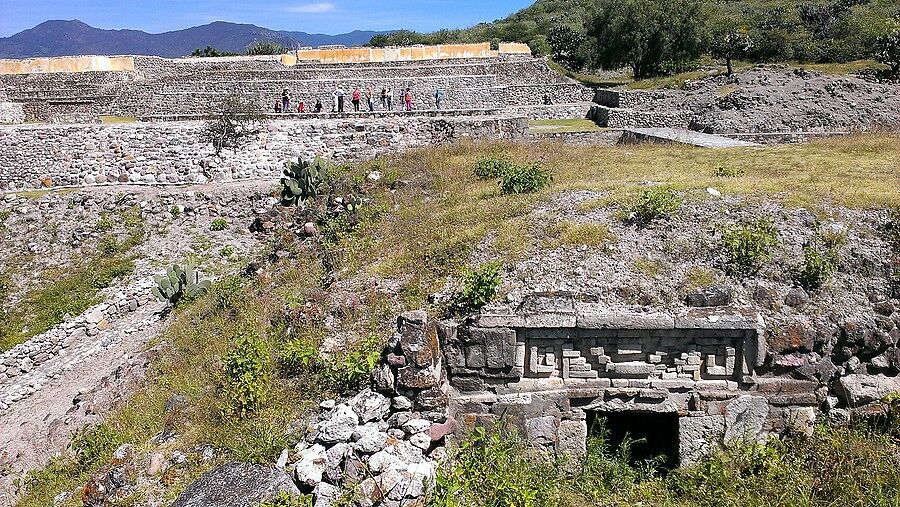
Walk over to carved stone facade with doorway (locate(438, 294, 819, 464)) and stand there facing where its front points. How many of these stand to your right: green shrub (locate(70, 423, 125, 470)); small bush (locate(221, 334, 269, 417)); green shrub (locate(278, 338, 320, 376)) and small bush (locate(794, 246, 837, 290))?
3

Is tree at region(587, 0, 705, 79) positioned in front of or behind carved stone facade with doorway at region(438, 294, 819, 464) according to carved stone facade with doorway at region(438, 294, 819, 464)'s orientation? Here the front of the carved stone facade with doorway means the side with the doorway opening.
behind

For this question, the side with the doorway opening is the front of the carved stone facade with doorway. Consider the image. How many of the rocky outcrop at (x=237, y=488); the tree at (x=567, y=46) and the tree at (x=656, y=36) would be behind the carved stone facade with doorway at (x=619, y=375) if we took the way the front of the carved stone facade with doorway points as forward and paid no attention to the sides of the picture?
2

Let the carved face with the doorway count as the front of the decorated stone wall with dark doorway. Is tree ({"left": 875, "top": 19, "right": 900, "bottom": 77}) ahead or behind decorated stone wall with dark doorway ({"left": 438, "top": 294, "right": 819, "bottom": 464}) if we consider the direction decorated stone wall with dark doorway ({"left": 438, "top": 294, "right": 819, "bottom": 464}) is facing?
behind

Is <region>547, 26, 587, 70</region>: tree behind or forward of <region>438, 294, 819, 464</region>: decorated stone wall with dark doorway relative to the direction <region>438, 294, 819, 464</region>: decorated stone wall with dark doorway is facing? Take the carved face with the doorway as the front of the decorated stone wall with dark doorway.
behind

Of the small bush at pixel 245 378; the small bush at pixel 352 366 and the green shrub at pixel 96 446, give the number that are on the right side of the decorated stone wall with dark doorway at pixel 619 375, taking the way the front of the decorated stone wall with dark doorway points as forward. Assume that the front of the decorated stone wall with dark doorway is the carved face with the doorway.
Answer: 3

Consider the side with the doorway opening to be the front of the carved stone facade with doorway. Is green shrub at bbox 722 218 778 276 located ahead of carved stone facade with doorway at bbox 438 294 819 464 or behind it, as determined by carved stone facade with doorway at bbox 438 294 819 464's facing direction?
behind

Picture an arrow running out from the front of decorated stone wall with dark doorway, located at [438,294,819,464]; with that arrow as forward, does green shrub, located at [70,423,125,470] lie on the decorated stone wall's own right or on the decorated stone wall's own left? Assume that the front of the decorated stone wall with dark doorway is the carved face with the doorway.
on the decorated stone wall's own right

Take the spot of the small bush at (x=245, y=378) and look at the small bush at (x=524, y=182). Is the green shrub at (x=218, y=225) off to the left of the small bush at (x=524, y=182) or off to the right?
left

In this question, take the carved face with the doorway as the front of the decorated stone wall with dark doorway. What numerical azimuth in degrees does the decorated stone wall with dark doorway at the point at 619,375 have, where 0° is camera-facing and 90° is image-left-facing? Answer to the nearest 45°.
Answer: approximately 0°

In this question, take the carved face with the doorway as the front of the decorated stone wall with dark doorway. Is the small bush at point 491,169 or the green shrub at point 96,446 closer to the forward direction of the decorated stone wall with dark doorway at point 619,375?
the green shrub

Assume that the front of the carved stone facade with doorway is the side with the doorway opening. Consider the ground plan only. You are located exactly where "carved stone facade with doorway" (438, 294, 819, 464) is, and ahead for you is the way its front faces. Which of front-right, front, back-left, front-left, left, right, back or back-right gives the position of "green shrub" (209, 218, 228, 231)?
back-right

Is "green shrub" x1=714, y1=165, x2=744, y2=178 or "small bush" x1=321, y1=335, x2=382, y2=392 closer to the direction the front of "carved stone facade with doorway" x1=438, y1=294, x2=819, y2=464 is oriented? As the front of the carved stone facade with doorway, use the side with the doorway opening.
the small bush

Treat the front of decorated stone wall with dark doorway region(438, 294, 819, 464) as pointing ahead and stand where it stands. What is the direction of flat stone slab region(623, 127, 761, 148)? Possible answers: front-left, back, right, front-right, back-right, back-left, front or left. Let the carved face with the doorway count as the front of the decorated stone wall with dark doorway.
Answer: back

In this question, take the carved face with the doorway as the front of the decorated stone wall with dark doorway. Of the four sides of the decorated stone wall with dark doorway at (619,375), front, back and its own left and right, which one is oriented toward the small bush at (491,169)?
back
